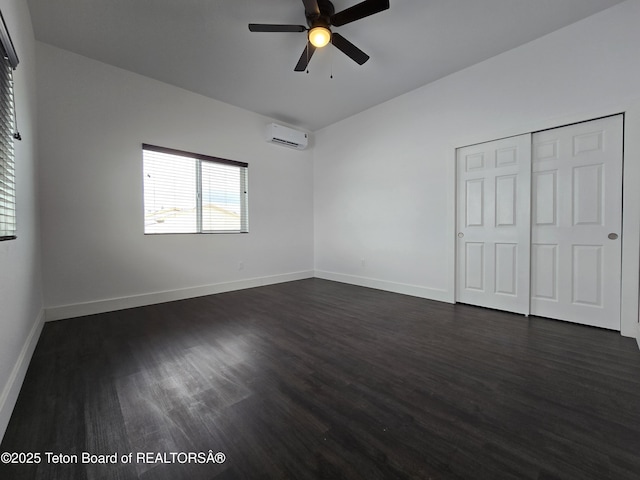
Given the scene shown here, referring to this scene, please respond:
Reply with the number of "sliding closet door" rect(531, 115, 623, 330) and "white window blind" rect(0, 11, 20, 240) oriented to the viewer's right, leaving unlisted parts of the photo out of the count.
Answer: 1

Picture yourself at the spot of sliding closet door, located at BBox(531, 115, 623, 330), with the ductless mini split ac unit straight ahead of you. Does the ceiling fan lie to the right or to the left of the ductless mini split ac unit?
left

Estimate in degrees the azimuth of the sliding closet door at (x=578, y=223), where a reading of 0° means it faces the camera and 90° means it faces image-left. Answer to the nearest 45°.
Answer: approximately 45°

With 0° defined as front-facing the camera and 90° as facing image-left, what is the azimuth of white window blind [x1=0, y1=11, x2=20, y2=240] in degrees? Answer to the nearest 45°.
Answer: approximately 270°

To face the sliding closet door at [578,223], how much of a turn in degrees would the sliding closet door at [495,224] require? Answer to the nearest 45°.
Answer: approximately 135° to its left

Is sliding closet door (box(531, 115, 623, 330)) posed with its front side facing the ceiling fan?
yes

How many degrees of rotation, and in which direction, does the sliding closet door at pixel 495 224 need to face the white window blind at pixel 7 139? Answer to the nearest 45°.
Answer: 0° — it already faces it

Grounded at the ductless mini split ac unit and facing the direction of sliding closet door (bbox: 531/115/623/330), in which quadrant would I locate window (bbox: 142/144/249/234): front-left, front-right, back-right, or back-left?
back-right

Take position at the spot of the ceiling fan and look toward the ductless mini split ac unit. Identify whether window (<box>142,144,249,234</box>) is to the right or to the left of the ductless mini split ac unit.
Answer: left

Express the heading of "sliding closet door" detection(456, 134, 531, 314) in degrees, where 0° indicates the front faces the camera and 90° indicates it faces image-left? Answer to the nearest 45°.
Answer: approximately 45°
